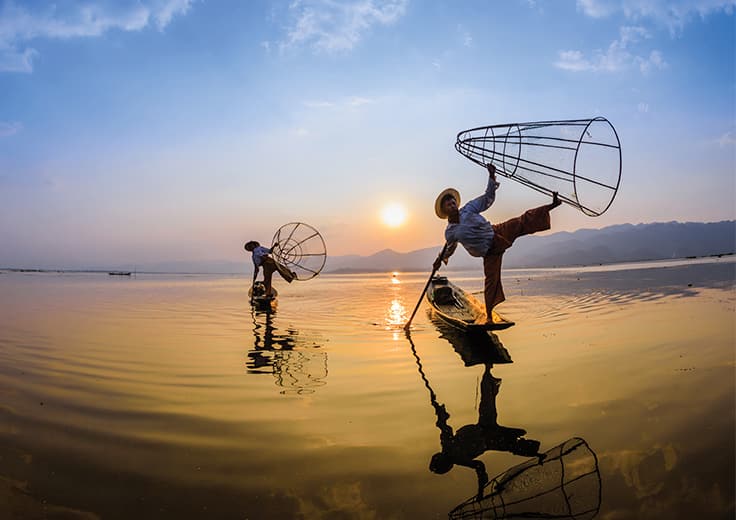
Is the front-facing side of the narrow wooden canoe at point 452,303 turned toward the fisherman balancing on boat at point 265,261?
no
